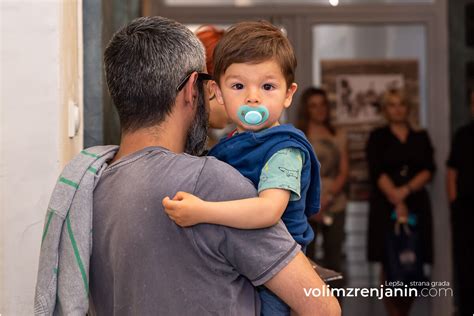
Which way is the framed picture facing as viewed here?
toward the camera

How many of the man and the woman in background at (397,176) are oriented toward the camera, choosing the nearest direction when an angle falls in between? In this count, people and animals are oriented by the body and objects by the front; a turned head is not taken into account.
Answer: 1

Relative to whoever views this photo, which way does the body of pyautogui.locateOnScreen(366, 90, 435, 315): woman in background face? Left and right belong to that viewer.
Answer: facing the viewer

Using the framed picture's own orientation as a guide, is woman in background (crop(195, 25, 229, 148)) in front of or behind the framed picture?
in front

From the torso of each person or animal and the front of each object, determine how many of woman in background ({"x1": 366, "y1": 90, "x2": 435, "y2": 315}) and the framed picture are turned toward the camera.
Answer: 2

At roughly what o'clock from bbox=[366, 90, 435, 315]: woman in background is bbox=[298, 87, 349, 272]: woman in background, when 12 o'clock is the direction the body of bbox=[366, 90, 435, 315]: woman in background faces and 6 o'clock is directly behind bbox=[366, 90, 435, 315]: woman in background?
bbox=[298, 87, 349, 272]: woman in background is roughly at 3 o'clock from bbox=[366, 90, 435, 315]: woman in background.

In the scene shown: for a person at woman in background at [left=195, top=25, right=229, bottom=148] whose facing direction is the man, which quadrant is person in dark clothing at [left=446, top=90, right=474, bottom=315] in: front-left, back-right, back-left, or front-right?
back-left

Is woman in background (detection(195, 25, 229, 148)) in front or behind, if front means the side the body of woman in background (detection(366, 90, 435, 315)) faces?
in front

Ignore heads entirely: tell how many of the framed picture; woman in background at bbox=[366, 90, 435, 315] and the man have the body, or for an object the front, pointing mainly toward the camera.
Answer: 2

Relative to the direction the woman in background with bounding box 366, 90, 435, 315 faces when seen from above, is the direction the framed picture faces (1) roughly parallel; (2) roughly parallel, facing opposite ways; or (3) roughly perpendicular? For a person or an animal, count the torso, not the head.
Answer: roughly parallel

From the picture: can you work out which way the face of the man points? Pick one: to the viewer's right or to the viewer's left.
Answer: to the viewer's right

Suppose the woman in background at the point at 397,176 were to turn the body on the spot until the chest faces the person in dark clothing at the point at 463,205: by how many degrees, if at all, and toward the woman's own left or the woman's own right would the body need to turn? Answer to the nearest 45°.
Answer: approximately 90° to the woman's own left
